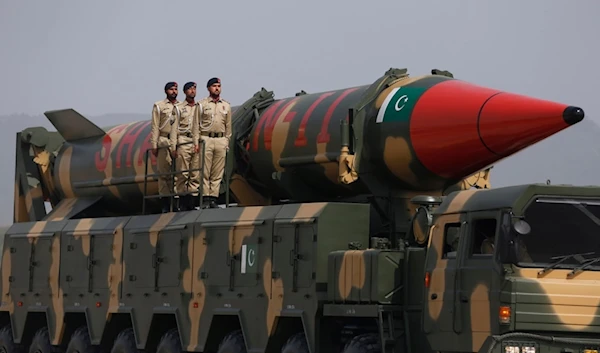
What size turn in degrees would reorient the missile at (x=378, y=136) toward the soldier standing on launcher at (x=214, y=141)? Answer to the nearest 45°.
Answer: approximately 180°

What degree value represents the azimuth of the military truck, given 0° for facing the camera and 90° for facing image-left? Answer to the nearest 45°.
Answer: approximately 315°

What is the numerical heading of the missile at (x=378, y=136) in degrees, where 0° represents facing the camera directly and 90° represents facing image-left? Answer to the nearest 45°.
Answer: approximately 315°

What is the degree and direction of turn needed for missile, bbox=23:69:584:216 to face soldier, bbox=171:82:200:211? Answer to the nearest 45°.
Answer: approximately 180°

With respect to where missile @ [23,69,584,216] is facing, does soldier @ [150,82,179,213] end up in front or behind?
behind
